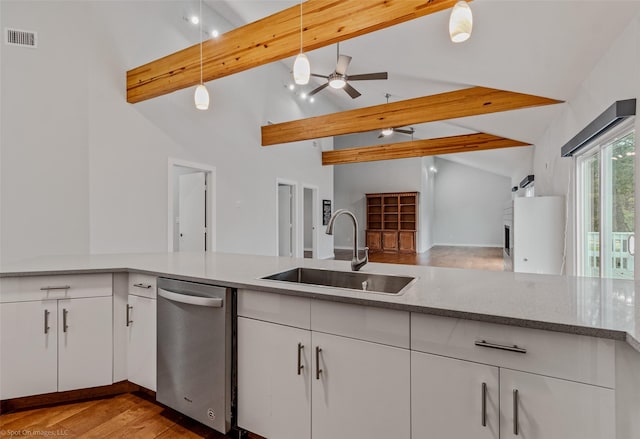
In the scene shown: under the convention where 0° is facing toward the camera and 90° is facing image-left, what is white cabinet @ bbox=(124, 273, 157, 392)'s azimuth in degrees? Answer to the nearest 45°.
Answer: approximately 45°

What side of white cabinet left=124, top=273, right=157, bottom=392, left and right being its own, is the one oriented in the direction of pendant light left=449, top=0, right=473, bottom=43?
left

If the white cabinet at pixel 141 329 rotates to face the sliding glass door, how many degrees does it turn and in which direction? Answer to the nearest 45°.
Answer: approximately 135° to its left

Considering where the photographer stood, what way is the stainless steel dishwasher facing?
facing the viewer and to the left of the viewer

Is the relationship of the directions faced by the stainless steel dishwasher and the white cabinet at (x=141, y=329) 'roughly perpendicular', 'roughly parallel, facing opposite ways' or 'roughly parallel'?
roughly parallel

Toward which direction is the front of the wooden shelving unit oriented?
toward the camera

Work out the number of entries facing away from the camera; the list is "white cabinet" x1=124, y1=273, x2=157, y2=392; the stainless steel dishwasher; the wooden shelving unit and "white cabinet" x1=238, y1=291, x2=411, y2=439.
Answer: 0

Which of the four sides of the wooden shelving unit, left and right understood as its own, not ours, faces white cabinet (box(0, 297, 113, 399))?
front

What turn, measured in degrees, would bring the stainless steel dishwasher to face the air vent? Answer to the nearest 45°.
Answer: approximately 90° to its right

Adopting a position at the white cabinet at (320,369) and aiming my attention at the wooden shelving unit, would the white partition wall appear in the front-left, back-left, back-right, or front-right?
front-right

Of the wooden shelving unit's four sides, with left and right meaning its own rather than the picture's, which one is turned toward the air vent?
front
